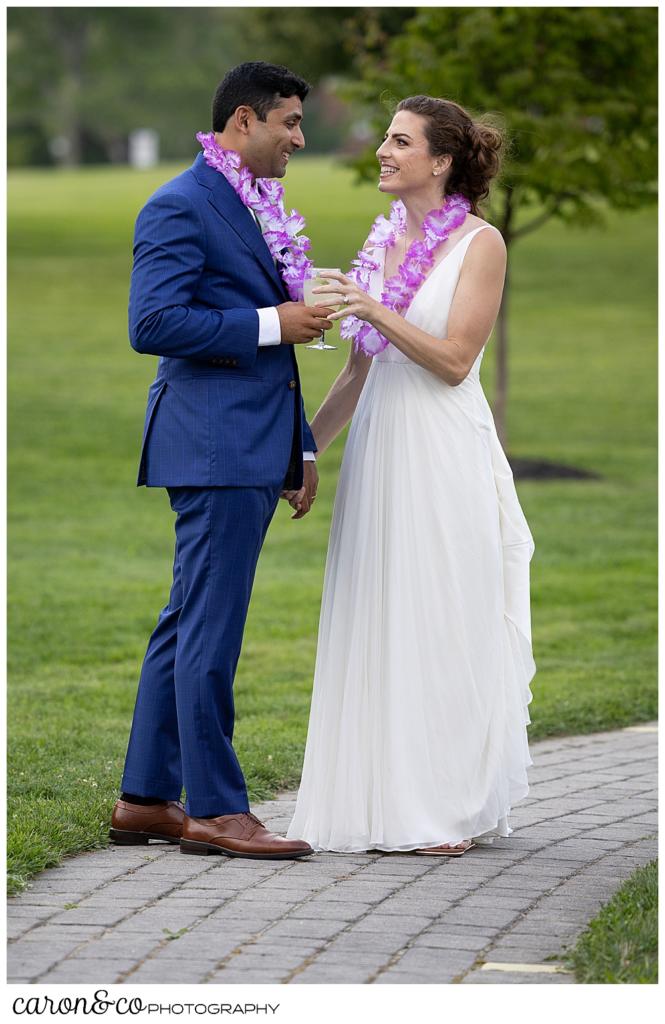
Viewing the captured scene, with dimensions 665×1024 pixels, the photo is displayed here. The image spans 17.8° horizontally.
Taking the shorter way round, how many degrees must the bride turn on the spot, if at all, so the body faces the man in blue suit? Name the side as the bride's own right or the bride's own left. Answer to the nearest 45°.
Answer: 0° — they already face them

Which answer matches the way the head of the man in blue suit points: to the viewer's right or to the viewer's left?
to the viewer's right

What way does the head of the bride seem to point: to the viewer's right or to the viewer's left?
to the viewer's left

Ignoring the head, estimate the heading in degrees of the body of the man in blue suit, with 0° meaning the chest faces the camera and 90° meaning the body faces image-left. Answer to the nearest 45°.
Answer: approximately 270°

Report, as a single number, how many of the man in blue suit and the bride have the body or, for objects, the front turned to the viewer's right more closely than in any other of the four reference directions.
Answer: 1

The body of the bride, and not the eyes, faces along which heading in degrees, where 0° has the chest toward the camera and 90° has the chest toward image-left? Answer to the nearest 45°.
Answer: approximately 45°
